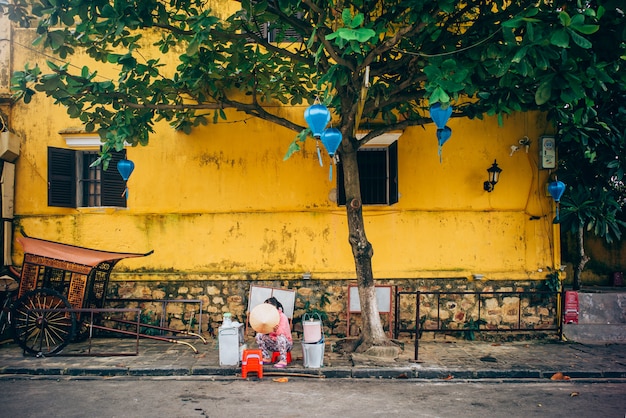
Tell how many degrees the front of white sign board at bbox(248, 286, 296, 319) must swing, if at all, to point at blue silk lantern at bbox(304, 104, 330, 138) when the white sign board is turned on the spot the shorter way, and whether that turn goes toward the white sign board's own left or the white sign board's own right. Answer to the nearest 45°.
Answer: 0° — it already faces it

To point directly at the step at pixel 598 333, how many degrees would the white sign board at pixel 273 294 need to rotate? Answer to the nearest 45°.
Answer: approximately 90° to its left

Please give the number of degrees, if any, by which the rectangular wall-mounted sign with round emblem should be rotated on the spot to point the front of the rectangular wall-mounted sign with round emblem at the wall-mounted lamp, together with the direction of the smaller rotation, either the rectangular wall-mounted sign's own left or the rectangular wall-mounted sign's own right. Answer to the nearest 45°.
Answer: approximately 90° to the rectangular wall-mounted sign's own right

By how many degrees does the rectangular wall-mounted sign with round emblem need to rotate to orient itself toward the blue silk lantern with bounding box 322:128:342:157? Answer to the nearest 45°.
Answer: approximately 45° to its right

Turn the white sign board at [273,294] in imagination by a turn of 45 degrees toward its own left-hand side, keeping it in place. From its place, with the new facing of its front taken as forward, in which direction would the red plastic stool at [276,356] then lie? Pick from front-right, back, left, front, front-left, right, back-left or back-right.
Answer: front-right

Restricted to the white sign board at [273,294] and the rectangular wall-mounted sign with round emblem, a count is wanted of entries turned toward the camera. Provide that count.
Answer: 2

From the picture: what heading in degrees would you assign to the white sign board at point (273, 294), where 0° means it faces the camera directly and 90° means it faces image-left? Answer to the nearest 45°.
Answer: approximately 0°

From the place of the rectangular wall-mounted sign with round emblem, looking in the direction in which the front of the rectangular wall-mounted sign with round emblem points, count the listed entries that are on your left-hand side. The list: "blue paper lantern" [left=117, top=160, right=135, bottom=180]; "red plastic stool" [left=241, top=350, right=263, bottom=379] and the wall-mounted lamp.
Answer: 0

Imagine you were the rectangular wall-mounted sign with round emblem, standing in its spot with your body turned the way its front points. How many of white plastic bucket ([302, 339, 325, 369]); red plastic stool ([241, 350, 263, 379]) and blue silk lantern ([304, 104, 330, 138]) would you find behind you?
0

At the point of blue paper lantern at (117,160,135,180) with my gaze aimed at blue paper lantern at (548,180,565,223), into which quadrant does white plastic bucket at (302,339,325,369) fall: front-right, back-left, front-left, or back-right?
front-right

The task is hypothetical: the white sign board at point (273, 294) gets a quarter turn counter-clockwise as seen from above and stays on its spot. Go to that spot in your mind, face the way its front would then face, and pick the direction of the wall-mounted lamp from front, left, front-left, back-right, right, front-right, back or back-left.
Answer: front

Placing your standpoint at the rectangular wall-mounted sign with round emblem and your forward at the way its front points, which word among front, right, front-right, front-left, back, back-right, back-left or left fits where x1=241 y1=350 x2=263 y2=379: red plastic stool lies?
front-right

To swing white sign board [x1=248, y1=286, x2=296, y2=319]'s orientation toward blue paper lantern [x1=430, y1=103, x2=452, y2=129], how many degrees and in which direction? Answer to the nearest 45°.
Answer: approximately 45° to its left

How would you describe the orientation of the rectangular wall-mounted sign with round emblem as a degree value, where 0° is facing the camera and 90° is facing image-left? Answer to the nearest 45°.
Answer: approximately 0°

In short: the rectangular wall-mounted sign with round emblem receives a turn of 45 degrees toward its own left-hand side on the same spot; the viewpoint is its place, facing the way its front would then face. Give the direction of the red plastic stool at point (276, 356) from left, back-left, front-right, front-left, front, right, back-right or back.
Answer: right
